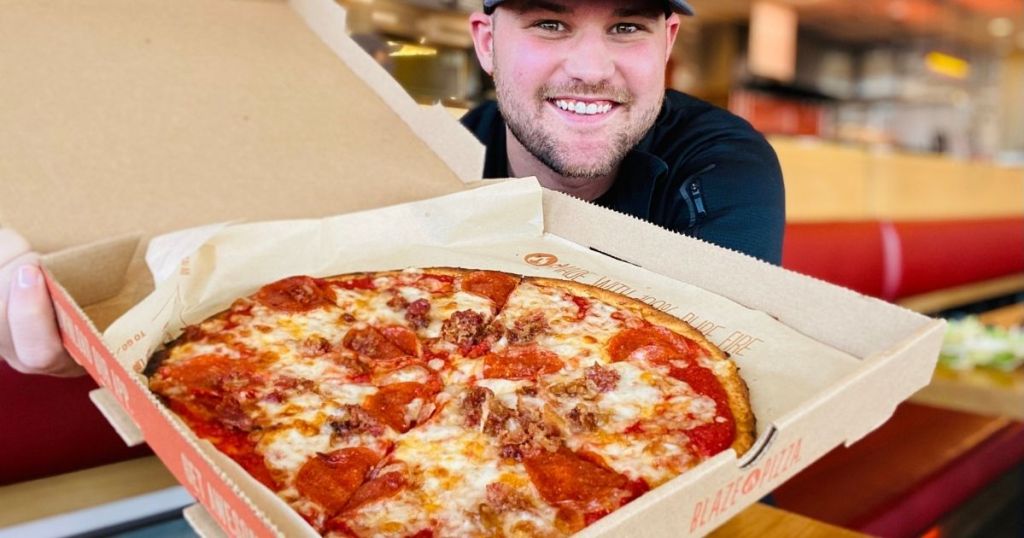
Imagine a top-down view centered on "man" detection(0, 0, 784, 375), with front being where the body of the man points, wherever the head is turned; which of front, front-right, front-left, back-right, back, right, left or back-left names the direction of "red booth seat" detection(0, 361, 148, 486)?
right

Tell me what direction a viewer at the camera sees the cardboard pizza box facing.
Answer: facing the viewer and to the right of the viewer

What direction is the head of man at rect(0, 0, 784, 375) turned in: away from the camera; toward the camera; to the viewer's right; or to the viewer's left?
toward the camera

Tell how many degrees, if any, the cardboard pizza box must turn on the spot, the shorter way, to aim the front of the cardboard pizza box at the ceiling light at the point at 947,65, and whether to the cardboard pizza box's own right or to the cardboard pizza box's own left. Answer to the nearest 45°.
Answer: approximately 90° to the cardboard pizza box's own left

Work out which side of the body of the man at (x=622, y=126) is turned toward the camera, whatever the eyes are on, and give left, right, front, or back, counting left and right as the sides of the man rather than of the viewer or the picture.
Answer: front
